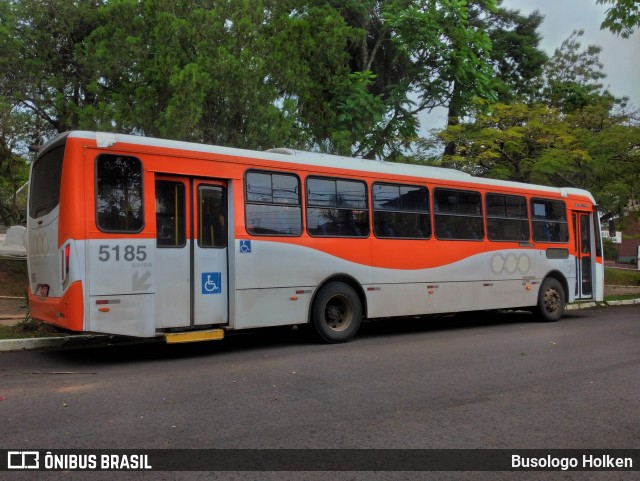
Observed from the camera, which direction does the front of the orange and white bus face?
facing away from the viewer and to the right of the viewer
